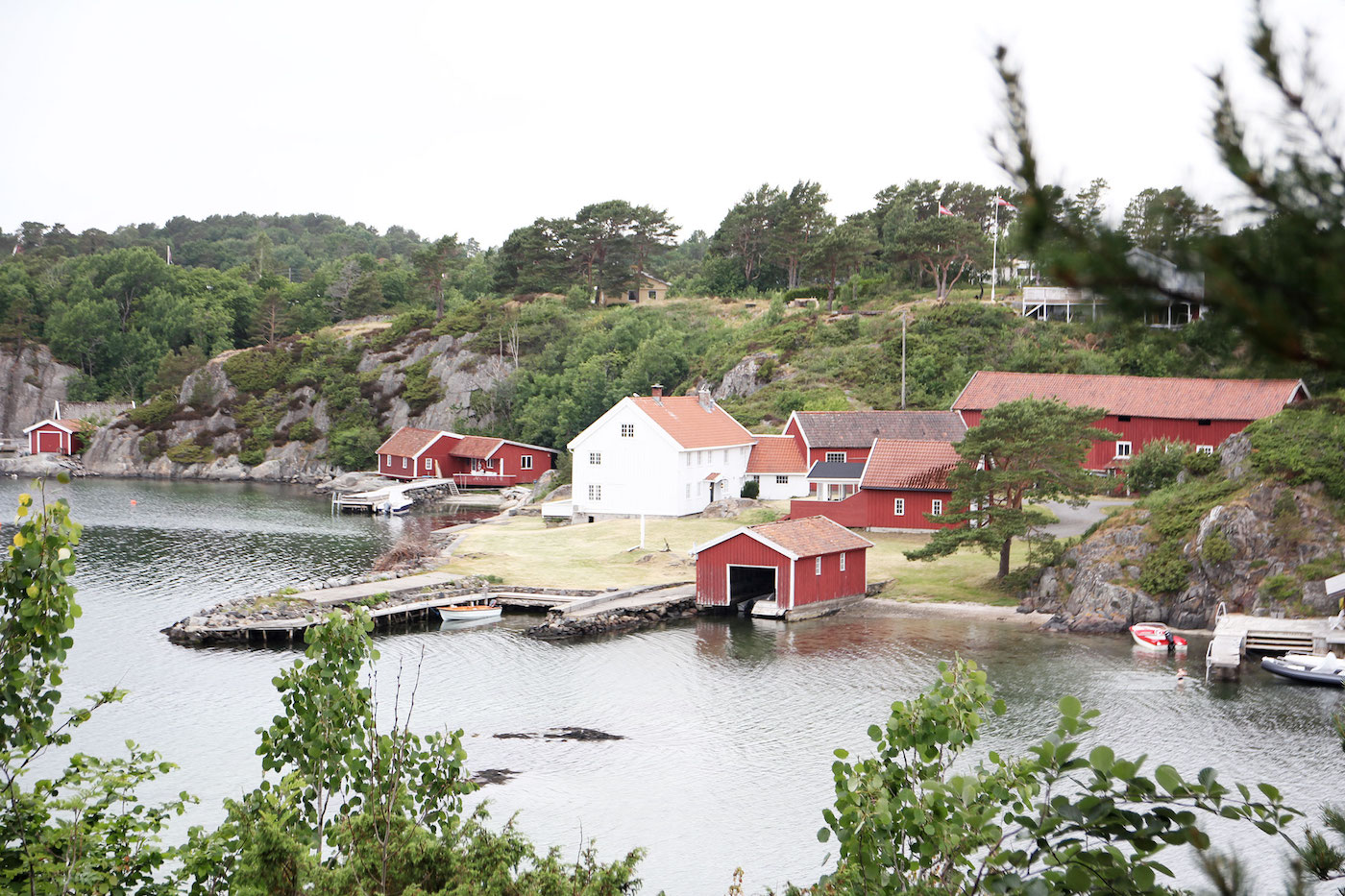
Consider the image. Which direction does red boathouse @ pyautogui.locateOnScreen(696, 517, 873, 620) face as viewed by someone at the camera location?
facing the viewer and to the left of the viewer

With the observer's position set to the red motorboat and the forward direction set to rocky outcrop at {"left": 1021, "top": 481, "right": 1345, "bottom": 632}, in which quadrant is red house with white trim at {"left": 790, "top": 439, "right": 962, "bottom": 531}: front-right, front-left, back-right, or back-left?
front-left

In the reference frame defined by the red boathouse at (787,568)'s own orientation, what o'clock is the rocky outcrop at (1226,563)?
The rocky outcrop is roughly at 8 o'clock from the red boathouse.

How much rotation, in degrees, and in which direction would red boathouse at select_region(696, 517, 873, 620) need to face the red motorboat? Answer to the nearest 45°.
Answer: approximately 90° to its left

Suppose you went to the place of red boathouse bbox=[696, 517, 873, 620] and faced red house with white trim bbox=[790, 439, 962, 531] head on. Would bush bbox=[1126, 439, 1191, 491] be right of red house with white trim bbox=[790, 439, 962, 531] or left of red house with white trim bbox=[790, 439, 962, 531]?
right

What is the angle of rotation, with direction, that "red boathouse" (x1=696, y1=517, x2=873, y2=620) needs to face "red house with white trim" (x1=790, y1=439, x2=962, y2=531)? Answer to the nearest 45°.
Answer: approximately 180°
